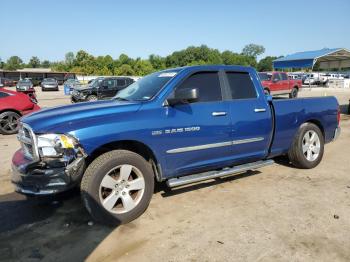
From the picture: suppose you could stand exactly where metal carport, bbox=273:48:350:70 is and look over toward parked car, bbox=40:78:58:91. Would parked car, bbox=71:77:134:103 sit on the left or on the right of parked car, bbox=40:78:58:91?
left

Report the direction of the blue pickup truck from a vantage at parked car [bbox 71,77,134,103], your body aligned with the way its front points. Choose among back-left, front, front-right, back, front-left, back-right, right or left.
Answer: front-left

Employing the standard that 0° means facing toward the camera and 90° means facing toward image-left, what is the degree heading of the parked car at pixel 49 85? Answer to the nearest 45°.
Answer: approximately 0°

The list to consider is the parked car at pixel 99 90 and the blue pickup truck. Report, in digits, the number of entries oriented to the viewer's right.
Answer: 0

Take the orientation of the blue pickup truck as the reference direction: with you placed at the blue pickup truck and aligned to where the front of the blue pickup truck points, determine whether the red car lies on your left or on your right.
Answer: on your right

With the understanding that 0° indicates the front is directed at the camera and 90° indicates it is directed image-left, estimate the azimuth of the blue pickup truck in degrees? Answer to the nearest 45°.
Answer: approximately 45°
